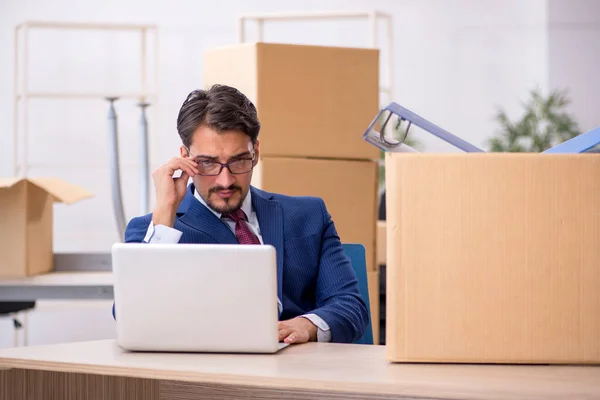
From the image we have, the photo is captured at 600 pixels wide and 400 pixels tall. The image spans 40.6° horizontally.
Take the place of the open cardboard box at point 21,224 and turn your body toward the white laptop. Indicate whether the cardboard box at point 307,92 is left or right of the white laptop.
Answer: left

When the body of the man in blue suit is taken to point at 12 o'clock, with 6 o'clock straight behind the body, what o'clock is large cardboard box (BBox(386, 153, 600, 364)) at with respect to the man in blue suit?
The large cardboard box is roughly at 11 o'clock from the man in blue suit.

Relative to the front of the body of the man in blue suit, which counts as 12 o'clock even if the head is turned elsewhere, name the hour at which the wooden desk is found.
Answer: The wooden desk is roughly at 12 o'clock from the man in blue suit.

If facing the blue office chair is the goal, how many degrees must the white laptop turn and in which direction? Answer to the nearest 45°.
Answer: approximately 45° to its right

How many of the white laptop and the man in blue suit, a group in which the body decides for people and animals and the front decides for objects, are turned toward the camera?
1

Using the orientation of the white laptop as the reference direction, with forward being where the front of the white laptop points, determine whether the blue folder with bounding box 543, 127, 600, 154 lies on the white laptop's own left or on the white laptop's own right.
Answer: on the white laptop's own right

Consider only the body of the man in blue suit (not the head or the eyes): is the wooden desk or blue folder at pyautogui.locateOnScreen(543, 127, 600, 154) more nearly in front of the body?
the wooden desk

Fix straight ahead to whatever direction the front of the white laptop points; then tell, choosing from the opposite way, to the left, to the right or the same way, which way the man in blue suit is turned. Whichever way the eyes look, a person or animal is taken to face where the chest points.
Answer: the opposite way

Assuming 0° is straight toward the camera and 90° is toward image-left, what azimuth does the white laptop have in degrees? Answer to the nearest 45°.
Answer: approximately 180°
